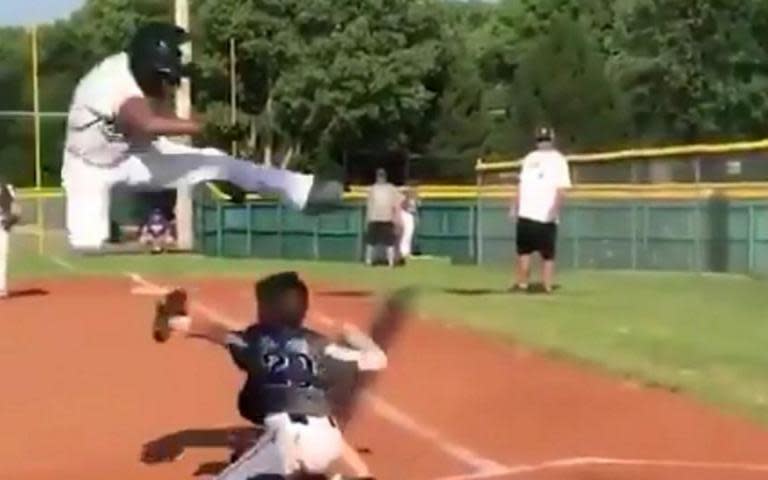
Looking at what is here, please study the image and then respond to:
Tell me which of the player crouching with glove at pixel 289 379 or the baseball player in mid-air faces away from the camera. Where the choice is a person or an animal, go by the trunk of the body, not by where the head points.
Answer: the player crouching with glove

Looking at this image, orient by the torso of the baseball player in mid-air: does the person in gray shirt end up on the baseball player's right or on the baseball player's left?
on the baseball player's left

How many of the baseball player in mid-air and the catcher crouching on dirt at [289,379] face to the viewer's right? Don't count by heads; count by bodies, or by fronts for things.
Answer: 1

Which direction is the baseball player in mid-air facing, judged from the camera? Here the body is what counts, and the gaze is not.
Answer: to the viewer's right

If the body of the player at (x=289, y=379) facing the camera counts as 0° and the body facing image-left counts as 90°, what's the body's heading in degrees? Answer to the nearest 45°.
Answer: approximately 180°

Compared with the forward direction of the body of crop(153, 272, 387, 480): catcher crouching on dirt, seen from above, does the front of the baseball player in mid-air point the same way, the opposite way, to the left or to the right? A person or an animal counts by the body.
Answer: to the right
